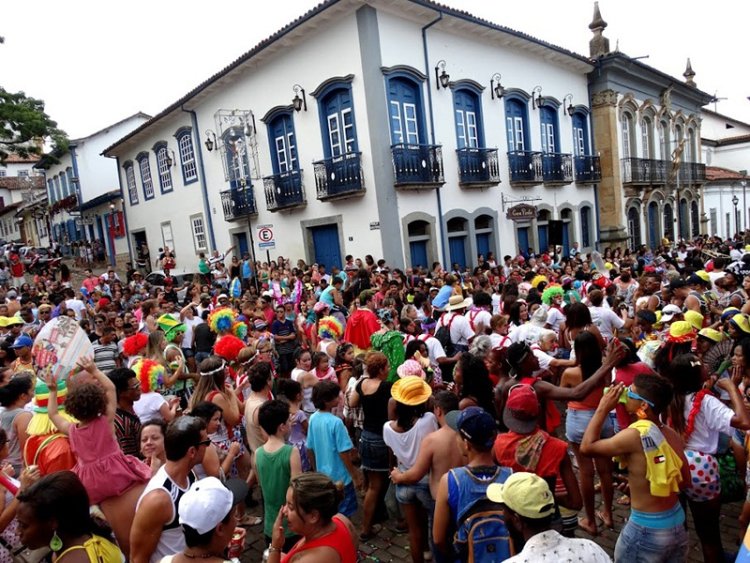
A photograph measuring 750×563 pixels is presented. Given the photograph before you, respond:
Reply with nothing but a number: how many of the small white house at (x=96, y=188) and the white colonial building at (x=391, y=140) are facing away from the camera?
0

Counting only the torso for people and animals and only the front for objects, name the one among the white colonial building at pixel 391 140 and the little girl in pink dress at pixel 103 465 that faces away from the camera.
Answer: the little girl in pink dress

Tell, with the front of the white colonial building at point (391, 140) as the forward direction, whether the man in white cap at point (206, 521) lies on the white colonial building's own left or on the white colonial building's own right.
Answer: on the white colonial building's own right

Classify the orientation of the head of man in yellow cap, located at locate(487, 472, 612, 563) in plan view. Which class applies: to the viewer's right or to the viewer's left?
to the viewer's left

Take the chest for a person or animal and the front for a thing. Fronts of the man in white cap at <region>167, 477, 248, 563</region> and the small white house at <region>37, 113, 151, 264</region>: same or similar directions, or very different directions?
very different directions

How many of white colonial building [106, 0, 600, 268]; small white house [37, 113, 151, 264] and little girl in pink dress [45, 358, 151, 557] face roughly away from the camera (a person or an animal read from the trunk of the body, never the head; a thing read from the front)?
1

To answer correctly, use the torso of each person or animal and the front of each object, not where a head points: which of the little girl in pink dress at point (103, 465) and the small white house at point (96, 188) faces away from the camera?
the little girl in pink dress

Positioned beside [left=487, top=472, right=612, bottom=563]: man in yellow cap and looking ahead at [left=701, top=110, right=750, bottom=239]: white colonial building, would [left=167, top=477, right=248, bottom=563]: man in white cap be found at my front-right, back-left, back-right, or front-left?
back-left

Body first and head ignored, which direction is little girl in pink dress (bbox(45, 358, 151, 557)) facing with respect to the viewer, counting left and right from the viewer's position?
facing away from the viewer

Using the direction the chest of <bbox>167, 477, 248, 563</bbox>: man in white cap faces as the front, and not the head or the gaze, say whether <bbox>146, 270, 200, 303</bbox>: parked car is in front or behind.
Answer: in front

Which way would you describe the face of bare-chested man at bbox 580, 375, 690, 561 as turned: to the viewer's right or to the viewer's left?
to the viewer's left

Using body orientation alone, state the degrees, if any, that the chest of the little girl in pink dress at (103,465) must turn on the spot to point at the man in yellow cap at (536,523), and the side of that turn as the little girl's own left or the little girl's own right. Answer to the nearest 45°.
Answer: approximately 135° to the little girl's own right
